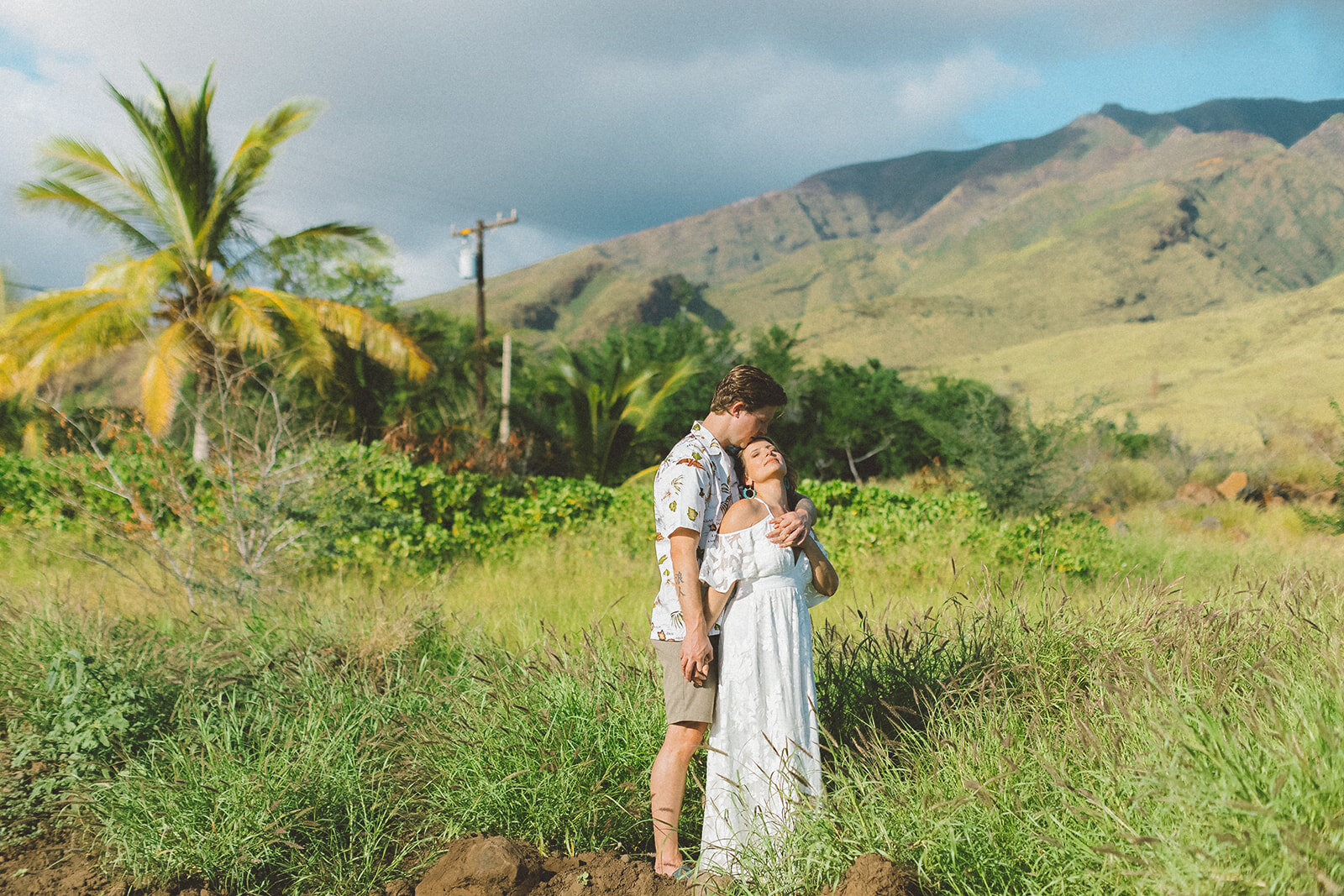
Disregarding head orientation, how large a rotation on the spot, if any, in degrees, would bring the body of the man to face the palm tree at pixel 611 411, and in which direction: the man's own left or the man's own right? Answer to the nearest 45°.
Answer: approximately 90° to the man's own left

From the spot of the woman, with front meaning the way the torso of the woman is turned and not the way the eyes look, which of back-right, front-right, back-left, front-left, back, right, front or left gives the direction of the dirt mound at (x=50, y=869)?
back-right

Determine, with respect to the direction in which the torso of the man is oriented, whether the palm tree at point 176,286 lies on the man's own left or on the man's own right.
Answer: on the man's own left

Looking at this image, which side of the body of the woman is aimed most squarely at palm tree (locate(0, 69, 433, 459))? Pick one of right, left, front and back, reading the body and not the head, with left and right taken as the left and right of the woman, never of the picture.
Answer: back

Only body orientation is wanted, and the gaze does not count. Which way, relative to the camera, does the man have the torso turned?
to the viewer's right

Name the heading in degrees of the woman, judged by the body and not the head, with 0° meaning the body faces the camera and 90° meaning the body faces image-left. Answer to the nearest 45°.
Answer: approximately 315°

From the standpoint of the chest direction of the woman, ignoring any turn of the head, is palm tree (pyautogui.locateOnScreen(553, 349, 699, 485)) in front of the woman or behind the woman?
behind

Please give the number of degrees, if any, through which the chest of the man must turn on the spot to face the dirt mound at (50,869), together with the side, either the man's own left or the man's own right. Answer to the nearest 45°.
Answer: approximately 180°
